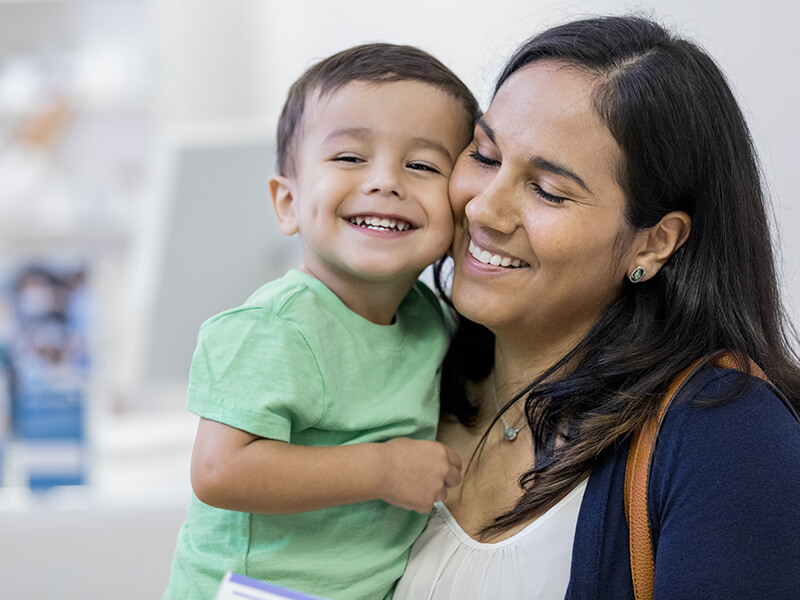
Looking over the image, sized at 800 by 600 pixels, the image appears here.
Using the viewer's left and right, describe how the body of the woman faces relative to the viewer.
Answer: facing the viewer and to the left of the viewer

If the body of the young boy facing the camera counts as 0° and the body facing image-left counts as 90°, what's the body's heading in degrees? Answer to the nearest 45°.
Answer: approximately 315°

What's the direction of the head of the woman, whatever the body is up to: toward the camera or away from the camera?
toward the camera
